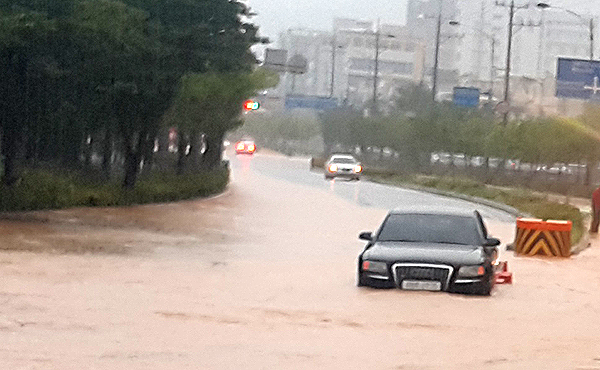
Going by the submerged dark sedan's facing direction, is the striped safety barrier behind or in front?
behind

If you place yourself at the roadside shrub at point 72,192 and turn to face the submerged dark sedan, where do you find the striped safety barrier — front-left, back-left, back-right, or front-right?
front-left

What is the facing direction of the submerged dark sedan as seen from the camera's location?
facing the viewer

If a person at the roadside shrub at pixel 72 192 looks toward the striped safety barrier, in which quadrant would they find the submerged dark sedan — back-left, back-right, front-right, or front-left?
front-right

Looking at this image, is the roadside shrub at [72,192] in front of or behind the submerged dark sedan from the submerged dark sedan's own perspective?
behind
